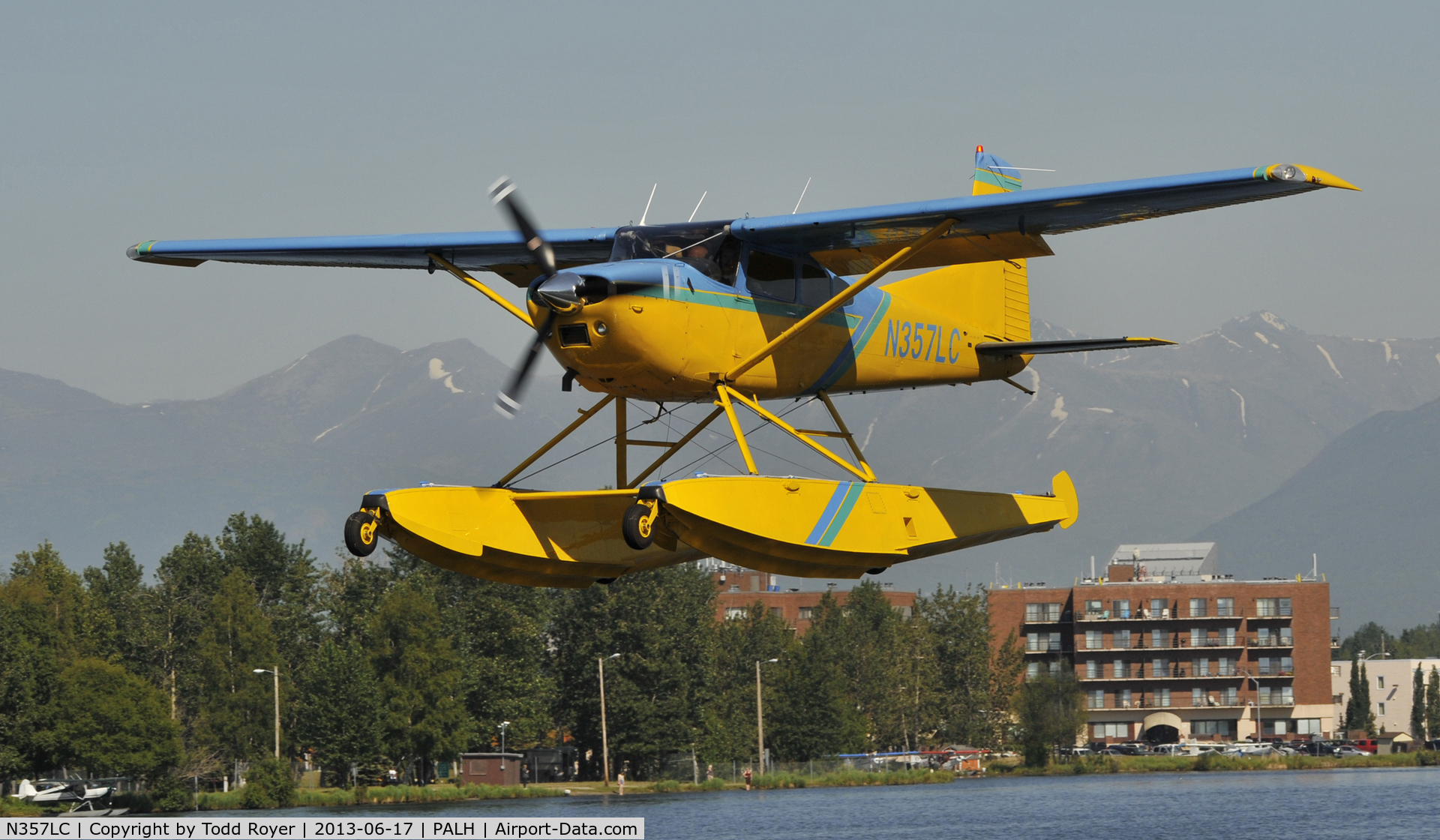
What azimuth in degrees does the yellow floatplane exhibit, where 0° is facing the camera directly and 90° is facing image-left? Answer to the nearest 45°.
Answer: approximately 45°
